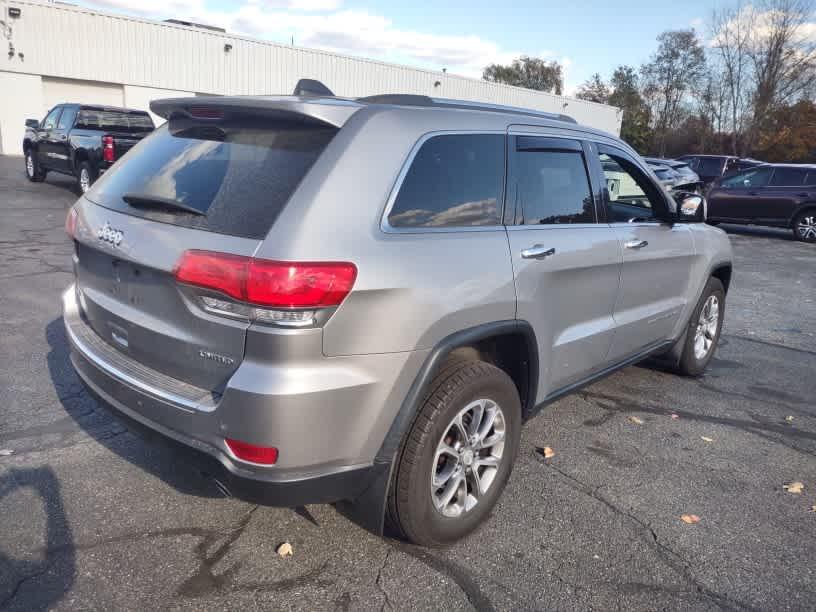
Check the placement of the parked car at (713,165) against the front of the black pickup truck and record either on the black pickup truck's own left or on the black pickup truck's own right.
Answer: on the black pickup truck's own right

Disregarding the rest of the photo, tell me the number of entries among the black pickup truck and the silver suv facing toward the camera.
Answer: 0

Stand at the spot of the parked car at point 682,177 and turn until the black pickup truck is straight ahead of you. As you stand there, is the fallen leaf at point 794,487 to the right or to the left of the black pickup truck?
left

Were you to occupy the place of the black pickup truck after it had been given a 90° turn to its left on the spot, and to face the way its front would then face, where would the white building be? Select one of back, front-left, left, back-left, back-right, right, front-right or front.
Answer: back-right

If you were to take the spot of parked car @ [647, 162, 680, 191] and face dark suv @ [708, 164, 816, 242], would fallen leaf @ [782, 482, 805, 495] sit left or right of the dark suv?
right

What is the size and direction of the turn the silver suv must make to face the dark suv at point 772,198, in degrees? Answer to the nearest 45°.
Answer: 0° — it already faces it

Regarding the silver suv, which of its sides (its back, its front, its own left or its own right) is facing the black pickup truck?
left

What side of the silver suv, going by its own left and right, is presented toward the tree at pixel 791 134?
front

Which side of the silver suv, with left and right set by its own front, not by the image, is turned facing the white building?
left

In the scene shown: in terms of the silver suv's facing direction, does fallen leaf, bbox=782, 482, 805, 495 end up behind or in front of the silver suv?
in front

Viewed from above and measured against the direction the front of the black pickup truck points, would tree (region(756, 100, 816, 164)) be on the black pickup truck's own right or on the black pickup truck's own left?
on the black pickup truck's own right

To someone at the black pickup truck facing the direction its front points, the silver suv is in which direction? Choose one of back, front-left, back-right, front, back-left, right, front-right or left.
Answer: back-left

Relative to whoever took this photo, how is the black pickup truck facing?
facing away from the viewer and to the left of the viewer

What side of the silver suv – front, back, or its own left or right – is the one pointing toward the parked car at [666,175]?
front

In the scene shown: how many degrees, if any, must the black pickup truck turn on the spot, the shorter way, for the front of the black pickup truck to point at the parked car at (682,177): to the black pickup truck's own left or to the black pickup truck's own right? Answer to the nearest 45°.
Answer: approximately 135° to the black pickup truck's own right

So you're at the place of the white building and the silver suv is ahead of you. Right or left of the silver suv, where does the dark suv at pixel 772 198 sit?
left

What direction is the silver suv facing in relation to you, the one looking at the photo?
facing away from the viewer and to the right of the viewer
